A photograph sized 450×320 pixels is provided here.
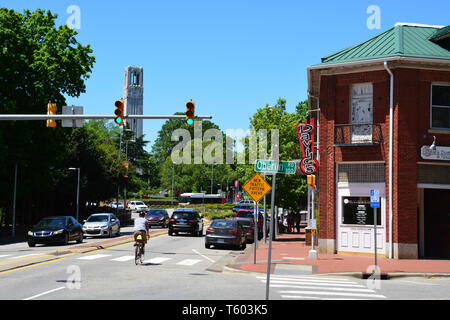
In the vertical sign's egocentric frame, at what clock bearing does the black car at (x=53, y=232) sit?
The black car is roughly at 3 o'clock from the vertical sign.

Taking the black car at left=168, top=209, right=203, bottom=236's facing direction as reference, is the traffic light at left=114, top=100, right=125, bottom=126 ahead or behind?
behind

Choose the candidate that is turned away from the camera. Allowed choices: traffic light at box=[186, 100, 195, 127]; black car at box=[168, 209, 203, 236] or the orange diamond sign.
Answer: the black car

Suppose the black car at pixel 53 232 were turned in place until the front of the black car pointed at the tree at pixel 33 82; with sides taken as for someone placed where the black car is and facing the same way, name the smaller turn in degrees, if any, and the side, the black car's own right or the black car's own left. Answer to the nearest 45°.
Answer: approximately 135° to the black car's own right

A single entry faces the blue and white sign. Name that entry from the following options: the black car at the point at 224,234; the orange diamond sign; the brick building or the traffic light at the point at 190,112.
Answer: the brick building

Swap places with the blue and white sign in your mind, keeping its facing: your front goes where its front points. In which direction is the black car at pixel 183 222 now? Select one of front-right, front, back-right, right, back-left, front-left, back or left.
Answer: back-right

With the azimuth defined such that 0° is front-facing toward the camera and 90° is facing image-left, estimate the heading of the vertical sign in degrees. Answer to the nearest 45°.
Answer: approximately 0°

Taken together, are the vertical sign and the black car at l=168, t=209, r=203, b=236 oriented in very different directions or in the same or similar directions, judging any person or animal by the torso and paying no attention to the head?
very different directions

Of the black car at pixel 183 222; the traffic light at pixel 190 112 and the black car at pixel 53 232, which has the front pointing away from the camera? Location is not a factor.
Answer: the black car at pixel 183 222

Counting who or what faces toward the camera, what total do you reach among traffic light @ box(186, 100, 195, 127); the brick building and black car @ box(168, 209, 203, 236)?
2

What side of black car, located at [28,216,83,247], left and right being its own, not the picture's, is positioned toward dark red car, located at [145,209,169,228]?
back

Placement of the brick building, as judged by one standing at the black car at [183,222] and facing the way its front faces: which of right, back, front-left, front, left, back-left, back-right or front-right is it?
back-right
